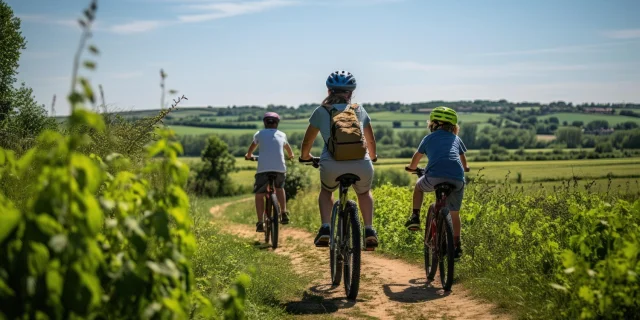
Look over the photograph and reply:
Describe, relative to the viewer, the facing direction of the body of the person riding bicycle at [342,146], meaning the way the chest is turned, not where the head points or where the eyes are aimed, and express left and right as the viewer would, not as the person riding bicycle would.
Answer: facing away from the viewer

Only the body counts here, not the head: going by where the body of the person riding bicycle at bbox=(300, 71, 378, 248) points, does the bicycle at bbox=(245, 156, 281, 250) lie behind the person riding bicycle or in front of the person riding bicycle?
in front

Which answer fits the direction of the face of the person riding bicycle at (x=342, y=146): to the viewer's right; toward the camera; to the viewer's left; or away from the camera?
away from the camera

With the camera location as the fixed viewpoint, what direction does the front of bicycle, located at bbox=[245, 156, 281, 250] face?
facing away from the viewer

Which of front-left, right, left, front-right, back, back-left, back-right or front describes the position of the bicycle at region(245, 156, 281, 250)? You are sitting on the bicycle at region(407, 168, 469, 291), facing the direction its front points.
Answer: front-left

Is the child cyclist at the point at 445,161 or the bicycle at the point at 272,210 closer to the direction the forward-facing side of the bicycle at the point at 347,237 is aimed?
the bicycle

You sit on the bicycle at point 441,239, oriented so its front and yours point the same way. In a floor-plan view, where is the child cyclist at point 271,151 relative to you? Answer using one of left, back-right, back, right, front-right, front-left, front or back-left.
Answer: front-left

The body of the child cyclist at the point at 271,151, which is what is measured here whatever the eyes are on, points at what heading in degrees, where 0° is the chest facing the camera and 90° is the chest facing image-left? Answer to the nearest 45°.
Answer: approximately 180°

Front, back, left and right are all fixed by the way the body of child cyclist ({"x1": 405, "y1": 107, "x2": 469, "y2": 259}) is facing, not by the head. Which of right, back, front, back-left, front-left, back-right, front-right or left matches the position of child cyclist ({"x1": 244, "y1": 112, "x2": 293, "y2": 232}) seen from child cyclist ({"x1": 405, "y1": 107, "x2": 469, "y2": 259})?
front-left

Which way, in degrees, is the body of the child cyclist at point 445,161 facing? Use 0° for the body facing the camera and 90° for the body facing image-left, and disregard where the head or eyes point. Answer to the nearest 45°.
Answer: approximately 180°

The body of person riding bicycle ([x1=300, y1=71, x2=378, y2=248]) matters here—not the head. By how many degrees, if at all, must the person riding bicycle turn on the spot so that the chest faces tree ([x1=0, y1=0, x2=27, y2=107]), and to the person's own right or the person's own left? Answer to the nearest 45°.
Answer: approximately 45° to the person's own left

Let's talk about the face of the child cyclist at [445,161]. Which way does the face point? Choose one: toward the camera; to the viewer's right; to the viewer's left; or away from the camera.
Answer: away from the camera

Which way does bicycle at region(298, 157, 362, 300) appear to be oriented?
away from the camera

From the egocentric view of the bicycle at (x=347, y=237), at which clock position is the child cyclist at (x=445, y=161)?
The child cyclist is roughly at 2 o'clock from the bicycle.

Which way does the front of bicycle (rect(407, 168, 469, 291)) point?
away from the camera

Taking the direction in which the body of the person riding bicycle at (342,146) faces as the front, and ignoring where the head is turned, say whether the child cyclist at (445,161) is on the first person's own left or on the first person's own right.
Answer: on the first person's own right
